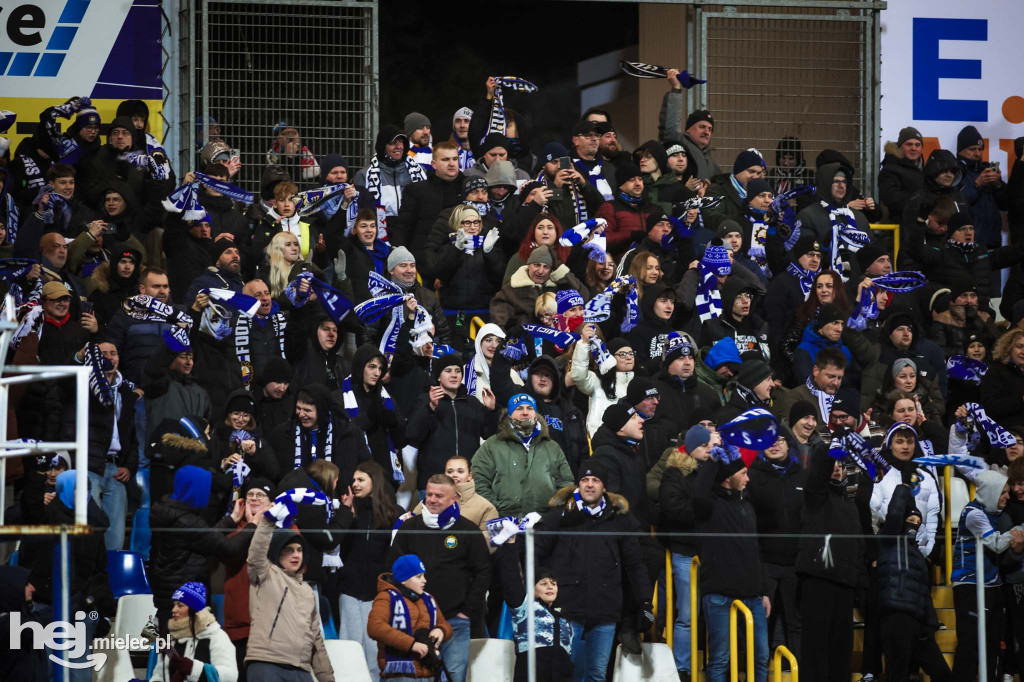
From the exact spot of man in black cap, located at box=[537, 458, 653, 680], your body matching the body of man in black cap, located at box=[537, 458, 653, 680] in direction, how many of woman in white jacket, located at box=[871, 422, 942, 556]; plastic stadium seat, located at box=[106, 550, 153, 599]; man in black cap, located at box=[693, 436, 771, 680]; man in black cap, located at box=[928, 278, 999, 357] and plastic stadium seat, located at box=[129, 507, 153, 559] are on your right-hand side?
2

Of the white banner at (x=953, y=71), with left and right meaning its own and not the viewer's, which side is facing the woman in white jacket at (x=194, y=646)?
front

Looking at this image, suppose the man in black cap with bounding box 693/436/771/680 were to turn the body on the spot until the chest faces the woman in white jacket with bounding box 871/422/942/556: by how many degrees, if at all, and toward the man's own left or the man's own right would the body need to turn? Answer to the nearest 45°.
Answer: approximately 90° to the man's own left

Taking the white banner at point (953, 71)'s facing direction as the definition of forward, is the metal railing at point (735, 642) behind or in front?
in front

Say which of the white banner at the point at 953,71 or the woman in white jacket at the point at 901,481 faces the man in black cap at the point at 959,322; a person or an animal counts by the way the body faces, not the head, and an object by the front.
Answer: the white banner

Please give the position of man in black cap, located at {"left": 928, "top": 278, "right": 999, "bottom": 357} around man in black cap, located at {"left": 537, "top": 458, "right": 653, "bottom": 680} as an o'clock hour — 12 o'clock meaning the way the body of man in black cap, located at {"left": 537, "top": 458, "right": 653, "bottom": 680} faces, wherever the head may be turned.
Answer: man in black cap, located at {"left": 928, "top": 278, "right": 999, "bottom": 357} is roughly at 7 o'clock from man in black cap, located at {"left": 537, "top": 458, "right": 653, "bottom": 680}.

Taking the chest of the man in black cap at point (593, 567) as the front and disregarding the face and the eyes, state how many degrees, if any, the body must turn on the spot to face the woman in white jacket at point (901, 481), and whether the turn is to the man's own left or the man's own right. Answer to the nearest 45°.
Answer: approximately 135° to the man's own left

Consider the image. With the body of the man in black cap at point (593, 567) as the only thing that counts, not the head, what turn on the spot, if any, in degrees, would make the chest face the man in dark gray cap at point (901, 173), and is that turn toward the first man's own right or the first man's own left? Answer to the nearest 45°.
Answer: approximately 135° to the first man's own left

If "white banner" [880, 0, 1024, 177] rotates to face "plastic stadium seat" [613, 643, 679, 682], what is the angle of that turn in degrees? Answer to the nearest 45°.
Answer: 0° — it already faces it

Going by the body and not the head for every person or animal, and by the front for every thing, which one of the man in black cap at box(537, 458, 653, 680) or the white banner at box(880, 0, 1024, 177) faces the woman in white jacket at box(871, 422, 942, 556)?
the white banner

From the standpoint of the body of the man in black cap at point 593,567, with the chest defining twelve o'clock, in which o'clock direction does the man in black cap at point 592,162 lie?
the man in black cap at point 592,162 is roughly at 6 o'clock from the man in black cap at point 593,567.

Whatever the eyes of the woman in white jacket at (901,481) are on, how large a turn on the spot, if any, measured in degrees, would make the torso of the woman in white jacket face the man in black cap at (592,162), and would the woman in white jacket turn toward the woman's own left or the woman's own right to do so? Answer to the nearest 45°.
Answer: approximately 135° to the woman's own right

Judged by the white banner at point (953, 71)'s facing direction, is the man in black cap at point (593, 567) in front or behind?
in front

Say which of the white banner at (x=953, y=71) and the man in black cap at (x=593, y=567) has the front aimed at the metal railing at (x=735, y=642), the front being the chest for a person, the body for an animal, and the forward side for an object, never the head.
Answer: the white banner

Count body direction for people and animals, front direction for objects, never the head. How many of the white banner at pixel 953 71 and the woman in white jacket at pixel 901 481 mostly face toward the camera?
2

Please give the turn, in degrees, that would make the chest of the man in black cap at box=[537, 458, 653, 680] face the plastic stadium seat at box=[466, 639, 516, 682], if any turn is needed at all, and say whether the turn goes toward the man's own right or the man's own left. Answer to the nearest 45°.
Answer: approximately 45° to the man's own right
